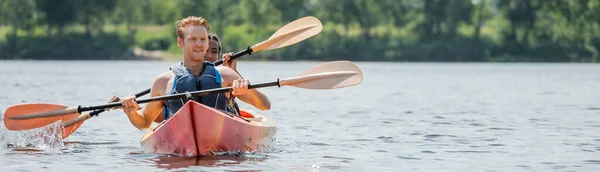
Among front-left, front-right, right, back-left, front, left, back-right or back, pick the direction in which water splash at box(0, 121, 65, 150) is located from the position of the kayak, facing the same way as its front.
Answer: back-right

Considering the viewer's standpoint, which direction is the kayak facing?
facing the viewer
